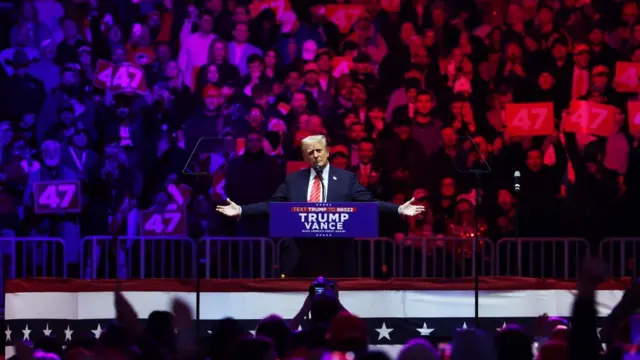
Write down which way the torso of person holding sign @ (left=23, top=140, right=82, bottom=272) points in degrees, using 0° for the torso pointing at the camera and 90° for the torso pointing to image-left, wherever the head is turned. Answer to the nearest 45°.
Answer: approximately 0°

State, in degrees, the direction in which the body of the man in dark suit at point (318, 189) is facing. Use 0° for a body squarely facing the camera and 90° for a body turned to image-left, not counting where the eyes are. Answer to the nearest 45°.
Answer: approximately 0°

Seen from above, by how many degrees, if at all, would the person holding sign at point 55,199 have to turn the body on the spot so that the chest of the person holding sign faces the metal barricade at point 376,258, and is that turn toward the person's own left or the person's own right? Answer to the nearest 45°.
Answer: approximately 90° to the person's own left

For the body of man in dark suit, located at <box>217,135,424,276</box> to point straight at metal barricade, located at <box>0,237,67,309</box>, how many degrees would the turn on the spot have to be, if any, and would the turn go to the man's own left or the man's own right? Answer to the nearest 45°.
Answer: approximately 90° to the man's own right

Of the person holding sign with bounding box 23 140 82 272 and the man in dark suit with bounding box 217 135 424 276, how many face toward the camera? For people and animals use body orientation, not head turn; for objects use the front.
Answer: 2

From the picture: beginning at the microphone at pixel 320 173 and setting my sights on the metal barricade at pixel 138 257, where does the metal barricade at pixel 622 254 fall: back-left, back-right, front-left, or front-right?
back-right

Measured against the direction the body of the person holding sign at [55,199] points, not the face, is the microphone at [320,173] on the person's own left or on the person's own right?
on the person's own left
